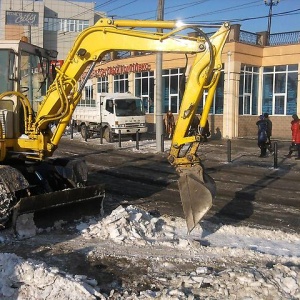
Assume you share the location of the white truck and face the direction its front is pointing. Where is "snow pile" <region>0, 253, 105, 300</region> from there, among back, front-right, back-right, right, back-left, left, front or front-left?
front-right

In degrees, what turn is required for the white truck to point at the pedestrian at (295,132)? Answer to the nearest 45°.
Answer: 0° — it already faces them

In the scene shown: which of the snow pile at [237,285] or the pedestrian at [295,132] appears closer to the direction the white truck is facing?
the pedestrian

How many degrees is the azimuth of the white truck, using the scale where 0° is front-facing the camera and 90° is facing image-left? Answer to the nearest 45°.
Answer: approximately 315°

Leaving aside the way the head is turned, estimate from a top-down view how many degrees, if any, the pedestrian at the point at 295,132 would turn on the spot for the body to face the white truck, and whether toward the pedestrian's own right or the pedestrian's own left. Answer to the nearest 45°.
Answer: approximately 45° to the pedestrian's own right

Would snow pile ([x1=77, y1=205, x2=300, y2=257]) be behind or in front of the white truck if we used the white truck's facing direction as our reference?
in front

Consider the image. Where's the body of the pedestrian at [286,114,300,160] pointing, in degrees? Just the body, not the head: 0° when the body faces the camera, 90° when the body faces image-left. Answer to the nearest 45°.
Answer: approximately 90°

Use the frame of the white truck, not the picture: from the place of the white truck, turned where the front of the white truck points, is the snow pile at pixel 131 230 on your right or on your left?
on your right
